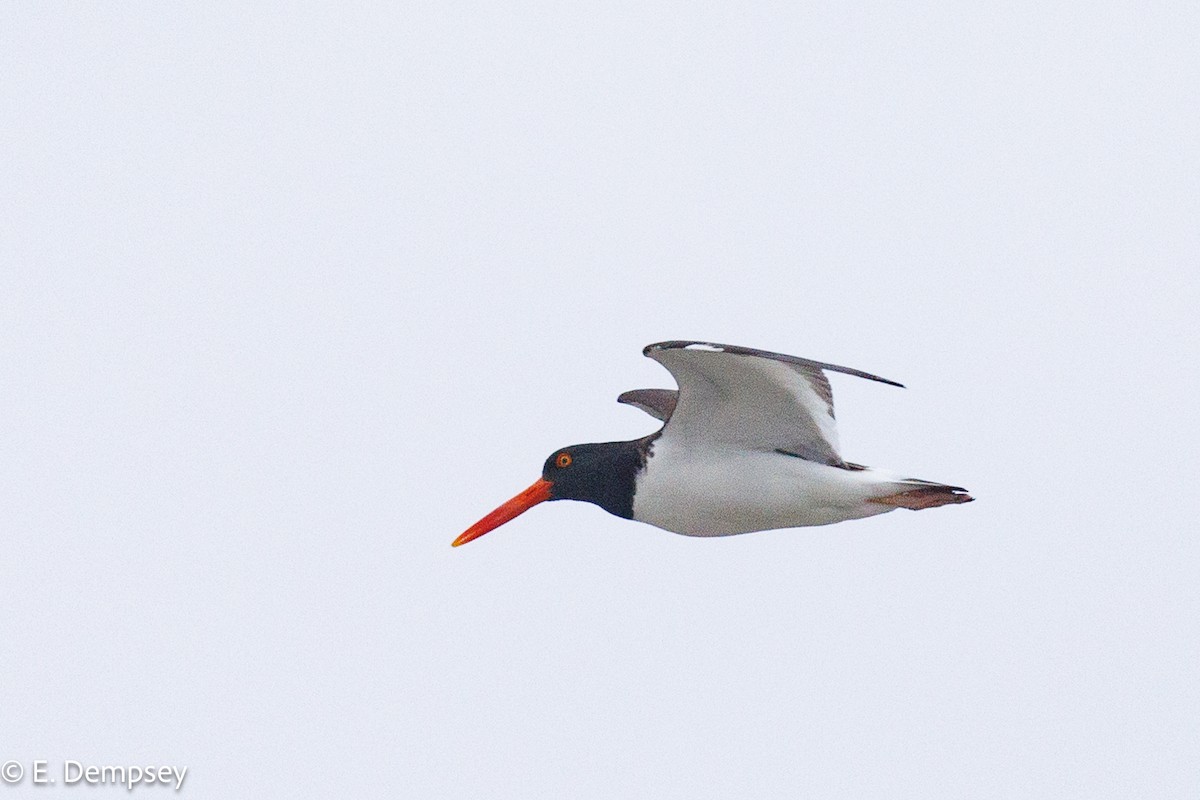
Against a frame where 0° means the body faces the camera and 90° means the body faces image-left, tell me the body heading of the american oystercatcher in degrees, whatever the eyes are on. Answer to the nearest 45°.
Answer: approximately 90°
